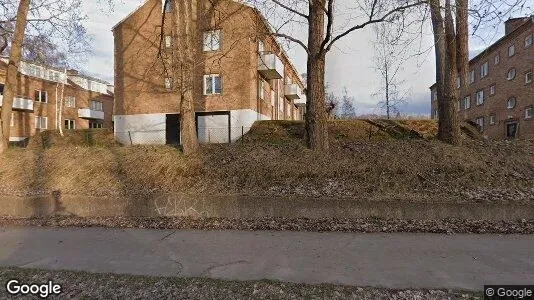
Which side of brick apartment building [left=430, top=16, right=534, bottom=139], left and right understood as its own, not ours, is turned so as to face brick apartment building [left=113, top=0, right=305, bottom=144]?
front

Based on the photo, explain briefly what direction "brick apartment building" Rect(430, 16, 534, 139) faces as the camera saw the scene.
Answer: facing the viewer and to the left of the viewer

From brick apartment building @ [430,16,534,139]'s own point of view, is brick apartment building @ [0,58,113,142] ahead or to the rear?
ahead

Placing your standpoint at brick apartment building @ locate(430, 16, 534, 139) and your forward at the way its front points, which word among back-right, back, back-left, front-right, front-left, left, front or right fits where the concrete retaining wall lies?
front-left

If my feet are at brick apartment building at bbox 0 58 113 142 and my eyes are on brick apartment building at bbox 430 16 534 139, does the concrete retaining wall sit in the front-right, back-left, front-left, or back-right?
front-right
